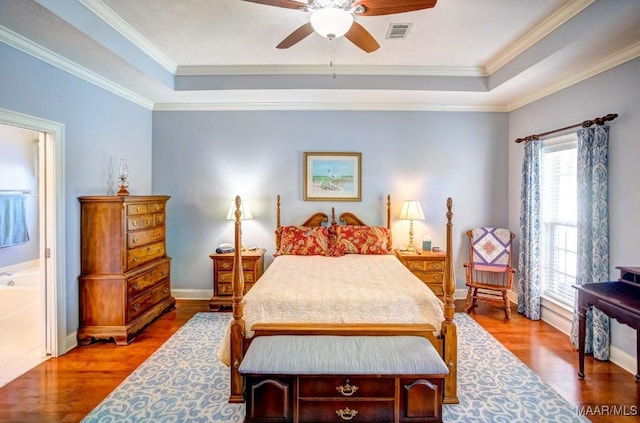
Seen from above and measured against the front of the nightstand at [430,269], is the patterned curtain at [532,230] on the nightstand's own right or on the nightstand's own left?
on the nightstand's own left

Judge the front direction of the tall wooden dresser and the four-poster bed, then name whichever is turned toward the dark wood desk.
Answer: the tall wooden dresser

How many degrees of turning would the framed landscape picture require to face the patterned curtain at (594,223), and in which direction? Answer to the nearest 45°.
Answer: approximately 45° to its left

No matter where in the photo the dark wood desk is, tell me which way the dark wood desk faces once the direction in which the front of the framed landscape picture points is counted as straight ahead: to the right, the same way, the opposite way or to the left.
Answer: to the right

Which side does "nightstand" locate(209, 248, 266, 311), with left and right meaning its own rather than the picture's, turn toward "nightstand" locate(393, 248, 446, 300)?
left

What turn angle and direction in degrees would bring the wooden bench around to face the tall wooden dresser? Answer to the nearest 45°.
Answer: approximately 135° to its right

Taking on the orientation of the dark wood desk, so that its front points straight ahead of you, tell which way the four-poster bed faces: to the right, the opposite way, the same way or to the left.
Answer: to the left

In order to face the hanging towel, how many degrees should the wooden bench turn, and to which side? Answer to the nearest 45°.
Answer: approximately 135° to its right

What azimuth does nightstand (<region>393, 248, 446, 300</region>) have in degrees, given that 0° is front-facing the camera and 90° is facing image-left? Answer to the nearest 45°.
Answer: approximately 0°

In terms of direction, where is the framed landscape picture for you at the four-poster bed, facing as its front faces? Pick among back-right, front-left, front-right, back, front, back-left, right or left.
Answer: back
